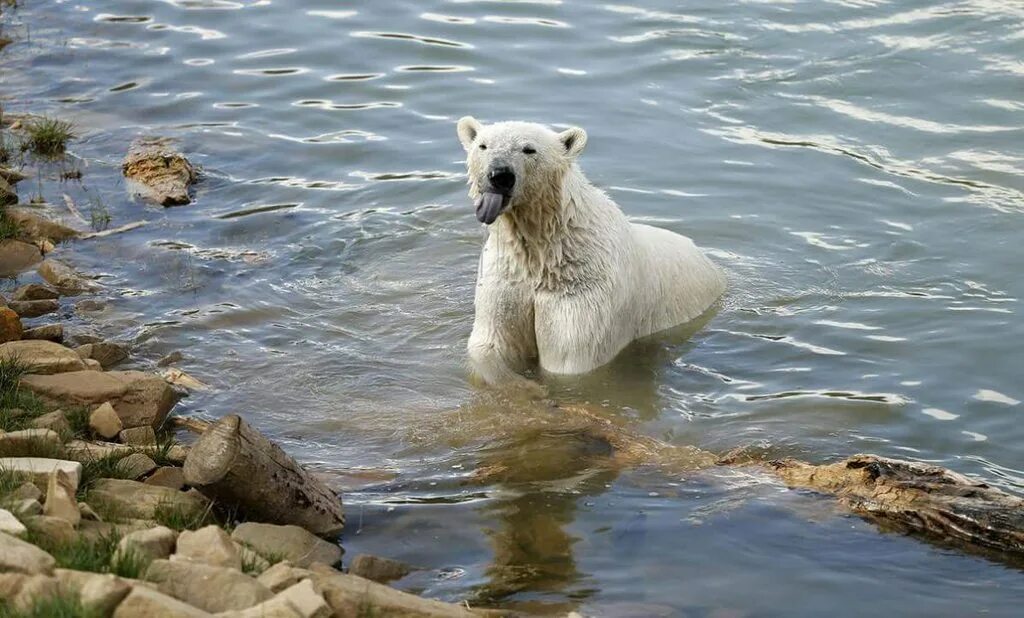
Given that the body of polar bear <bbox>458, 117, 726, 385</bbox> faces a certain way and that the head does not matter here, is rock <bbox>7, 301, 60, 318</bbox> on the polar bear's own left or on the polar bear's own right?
on the polar bear's own right

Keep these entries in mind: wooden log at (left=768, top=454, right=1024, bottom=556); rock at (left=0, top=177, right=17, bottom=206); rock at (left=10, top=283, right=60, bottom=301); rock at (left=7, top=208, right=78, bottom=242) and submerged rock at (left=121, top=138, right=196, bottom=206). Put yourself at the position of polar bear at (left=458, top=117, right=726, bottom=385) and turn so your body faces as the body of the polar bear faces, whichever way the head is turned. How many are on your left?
1

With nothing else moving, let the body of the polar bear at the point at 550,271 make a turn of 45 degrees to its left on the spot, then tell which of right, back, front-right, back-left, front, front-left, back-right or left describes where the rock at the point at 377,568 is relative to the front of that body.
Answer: front

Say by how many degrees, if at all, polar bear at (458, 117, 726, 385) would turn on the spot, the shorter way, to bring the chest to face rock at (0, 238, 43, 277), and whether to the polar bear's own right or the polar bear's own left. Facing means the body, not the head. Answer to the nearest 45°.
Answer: approximately 45° to the polar bear's own right

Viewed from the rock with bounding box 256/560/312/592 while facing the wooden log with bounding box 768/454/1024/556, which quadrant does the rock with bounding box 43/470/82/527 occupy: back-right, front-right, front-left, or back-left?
back-left

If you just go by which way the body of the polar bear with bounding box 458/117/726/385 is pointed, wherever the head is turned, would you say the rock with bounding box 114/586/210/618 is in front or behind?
in front

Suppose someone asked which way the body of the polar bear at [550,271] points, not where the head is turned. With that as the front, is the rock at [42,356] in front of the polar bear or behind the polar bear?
in front

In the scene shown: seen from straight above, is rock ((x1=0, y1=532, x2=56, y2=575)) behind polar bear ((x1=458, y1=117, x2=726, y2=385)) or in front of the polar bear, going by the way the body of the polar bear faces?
in front

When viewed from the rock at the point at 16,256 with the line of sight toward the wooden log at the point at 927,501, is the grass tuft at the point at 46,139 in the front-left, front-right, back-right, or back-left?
back-left

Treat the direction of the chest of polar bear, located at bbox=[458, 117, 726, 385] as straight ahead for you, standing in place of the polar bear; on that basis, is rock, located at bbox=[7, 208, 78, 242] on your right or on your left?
on your right

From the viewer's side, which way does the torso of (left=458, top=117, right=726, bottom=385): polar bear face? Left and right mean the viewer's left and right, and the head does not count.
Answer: facing the viewer and to the left of the viewer

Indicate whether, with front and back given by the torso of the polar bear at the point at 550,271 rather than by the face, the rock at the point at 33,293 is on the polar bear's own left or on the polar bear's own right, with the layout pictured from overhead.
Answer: on the polar bear's own right

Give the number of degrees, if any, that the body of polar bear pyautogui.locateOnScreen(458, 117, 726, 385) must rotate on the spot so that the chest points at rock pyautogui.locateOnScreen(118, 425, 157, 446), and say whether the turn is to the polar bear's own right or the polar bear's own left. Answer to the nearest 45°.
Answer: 0° — it already faces it

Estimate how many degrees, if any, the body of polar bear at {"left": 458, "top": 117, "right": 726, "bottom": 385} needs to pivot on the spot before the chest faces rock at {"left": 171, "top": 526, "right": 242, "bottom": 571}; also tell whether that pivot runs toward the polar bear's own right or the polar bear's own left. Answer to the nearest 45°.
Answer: approximately 45° to the polar bear's own left

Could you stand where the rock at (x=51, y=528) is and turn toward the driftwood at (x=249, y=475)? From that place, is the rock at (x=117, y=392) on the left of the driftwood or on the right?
left
